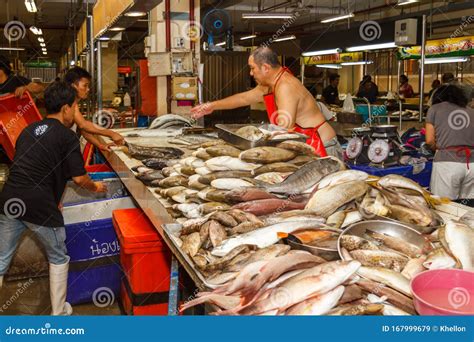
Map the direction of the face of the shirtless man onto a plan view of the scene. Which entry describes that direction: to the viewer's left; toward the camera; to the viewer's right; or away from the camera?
to the viewer's left

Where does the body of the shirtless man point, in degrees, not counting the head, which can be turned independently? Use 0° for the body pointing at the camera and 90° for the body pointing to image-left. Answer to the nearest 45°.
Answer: approximately 90°

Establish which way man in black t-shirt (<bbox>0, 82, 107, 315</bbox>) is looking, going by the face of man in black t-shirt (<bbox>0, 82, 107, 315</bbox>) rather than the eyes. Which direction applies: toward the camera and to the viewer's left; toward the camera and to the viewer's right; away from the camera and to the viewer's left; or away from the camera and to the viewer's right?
away from the camera and to the viewer's right

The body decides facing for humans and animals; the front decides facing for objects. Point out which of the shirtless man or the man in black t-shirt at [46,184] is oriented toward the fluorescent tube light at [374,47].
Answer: the man in black t-shirt

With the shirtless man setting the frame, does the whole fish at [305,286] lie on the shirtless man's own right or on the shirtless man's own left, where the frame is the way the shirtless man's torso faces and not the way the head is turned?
on the shirtless man's own left

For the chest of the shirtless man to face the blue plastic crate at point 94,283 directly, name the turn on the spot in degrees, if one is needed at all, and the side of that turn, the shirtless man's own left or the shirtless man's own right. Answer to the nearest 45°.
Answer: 0° — they already face it

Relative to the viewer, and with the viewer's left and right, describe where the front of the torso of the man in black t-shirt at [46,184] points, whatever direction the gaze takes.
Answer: facing away from the viewer and to the right of the viewer

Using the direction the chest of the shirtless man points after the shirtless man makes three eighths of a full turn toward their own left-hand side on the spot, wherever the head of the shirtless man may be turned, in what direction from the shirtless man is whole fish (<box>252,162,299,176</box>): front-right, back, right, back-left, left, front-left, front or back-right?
front-right
